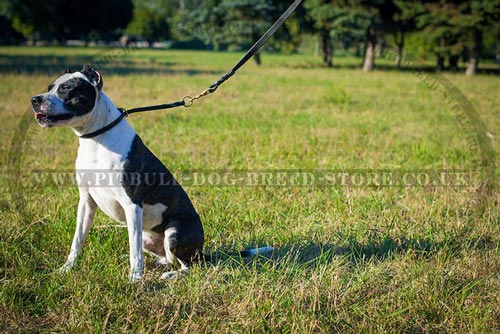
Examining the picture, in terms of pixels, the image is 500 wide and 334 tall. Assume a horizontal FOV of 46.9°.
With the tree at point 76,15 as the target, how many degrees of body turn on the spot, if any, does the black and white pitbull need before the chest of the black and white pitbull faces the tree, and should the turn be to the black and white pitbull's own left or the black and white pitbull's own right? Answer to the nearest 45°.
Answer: approximately 135° to the black and white pitbull's own right

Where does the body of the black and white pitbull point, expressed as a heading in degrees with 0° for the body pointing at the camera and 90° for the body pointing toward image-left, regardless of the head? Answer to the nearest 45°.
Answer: approximately 45°

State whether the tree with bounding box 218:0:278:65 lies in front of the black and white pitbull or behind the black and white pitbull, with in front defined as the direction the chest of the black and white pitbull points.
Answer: behind

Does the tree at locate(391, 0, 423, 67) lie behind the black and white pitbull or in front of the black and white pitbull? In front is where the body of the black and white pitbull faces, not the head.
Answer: behind

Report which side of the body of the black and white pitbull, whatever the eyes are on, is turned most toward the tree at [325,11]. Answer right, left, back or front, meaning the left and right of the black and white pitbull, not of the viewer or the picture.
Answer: back

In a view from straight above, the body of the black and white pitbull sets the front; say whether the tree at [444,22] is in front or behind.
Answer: behind

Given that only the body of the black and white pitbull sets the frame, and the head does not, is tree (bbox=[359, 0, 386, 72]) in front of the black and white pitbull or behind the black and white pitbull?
behind

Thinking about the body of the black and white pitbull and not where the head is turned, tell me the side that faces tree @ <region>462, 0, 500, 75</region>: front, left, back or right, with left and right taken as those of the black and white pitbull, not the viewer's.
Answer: back

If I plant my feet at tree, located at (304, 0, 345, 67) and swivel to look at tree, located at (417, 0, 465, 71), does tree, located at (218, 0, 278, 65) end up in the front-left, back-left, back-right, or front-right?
back-left
